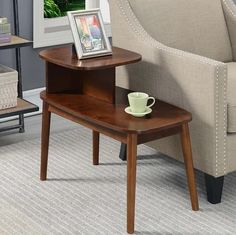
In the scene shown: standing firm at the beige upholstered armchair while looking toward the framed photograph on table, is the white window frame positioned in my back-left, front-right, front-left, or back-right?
front-right

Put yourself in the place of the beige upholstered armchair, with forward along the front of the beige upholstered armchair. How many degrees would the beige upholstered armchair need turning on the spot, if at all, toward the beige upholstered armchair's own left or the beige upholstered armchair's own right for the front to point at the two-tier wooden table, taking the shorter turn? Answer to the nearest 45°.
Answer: approximately 90° to the beige upholstered armchair's own right

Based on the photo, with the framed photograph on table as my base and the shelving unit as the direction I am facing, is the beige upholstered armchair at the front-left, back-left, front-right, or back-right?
back-right
